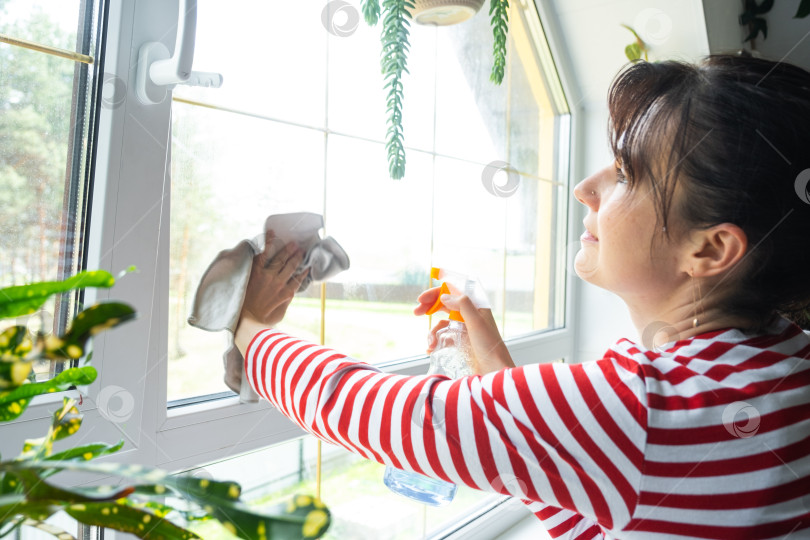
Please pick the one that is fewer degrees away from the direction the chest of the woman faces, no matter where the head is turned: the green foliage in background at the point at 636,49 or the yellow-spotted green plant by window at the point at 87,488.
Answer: the green foliage in background

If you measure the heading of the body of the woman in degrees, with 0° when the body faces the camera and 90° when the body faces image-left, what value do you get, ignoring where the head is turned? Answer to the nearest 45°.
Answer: approximately 135°

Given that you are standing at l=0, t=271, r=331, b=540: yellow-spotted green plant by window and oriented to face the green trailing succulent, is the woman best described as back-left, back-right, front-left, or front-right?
front-right

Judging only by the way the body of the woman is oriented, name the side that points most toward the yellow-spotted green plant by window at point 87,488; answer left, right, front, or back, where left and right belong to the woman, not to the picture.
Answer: left

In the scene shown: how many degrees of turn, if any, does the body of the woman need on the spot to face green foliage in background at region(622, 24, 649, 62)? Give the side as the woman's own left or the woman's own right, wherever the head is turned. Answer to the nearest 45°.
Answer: approximately 45° to the woman's own right
